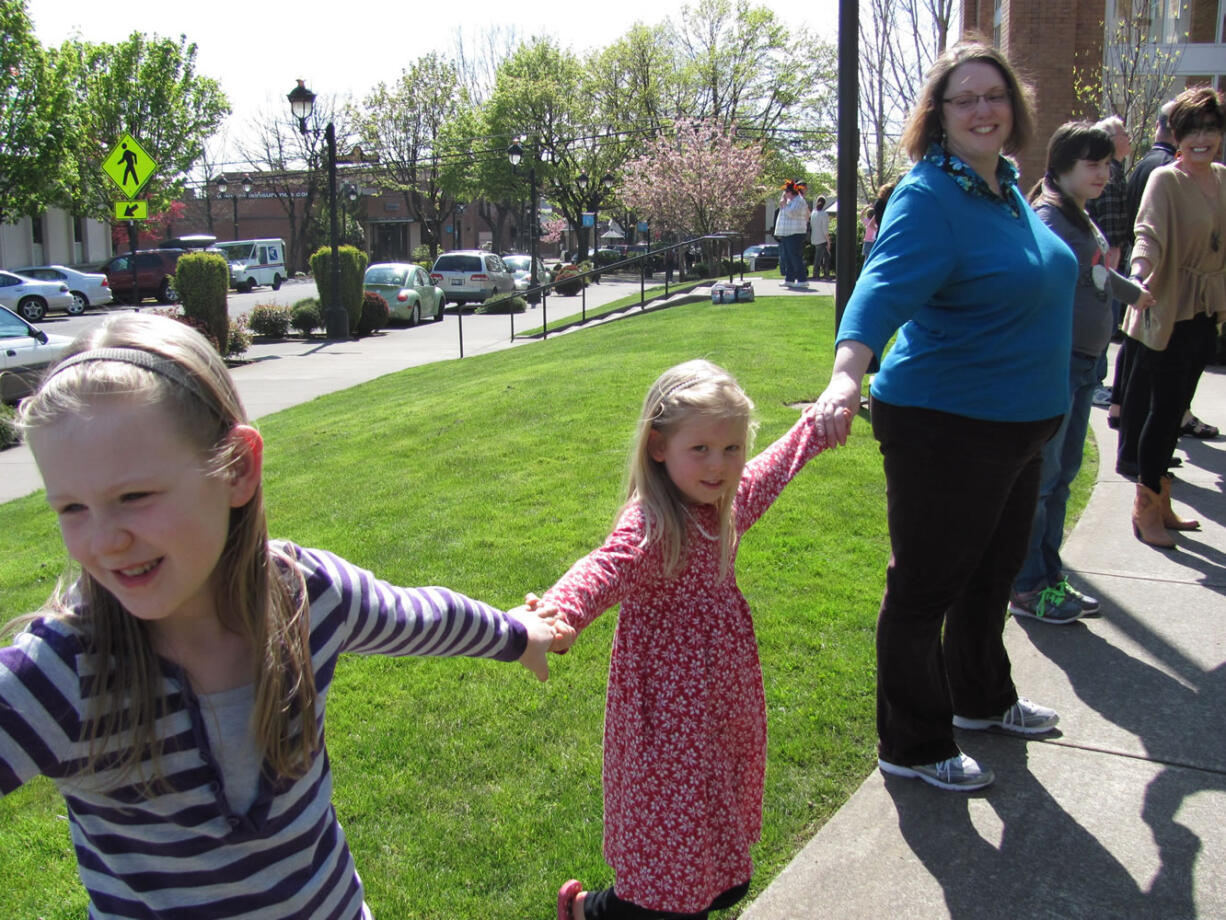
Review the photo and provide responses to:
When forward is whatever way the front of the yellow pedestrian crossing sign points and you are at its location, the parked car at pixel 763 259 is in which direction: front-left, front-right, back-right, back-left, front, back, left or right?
back-left

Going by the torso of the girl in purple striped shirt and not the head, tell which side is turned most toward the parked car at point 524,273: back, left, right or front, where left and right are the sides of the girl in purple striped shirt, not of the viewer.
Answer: back

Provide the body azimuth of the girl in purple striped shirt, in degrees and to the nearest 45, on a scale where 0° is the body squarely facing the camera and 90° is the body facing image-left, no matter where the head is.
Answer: approximately 0°

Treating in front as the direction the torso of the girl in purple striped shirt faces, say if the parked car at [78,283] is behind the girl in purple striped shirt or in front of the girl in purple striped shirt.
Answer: behind

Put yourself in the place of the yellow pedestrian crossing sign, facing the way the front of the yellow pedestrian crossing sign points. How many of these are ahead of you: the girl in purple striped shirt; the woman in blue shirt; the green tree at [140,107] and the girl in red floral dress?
3

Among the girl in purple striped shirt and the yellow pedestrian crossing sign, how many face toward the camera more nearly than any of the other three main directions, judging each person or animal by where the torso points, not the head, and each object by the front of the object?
2

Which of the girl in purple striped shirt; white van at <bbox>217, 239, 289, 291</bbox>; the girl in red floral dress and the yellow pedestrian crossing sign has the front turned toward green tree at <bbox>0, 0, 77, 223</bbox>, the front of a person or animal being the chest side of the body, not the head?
the white van

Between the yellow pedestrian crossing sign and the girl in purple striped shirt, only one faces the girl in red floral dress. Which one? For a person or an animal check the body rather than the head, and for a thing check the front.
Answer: the yellow pedestrian crossing sign

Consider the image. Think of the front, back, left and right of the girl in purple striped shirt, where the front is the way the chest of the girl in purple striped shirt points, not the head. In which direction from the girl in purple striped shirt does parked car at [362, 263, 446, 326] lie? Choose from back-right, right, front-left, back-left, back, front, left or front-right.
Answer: back

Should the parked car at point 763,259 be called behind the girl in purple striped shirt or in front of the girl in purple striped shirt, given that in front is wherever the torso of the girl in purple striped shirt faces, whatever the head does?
behind

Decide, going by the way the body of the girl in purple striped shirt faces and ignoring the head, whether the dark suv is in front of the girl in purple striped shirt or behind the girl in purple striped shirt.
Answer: behind

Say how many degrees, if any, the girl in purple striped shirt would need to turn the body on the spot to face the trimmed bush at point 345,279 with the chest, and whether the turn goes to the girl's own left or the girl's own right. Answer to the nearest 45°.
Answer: approximately 180°
